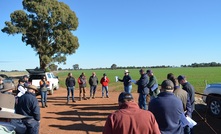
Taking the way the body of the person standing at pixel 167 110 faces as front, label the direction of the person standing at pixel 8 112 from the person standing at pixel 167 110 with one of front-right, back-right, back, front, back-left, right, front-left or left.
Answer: left

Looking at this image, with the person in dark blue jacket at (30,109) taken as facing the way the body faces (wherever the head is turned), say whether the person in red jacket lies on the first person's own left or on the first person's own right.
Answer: on the first person's own right

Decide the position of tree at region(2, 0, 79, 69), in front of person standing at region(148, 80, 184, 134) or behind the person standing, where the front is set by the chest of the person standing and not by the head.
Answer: in front

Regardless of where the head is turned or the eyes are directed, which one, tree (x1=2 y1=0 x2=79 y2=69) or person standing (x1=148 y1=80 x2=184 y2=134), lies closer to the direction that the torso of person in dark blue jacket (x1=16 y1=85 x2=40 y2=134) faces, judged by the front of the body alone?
the tree

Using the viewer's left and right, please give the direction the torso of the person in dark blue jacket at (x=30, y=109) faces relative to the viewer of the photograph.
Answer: facing away from the viewer and to the right of the viewer

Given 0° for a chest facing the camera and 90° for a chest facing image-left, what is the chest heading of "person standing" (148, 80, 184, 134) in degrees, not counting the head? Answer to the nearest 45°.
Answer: approximately 180°

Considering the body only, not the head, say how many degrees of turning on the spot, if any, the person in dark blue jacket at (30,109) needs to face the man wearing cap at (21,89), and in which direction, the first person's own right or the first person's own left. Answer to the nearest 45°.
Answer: approximately 45° to the first person's own left

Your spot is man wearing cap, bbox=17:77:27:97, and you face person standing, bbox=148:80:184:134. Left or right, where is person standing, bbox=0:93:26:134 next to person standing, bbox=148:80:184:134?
right

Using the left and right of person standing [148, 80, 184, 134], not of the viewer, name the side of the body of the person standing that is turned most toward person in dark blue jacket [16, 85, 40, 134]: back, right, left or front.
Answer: left
